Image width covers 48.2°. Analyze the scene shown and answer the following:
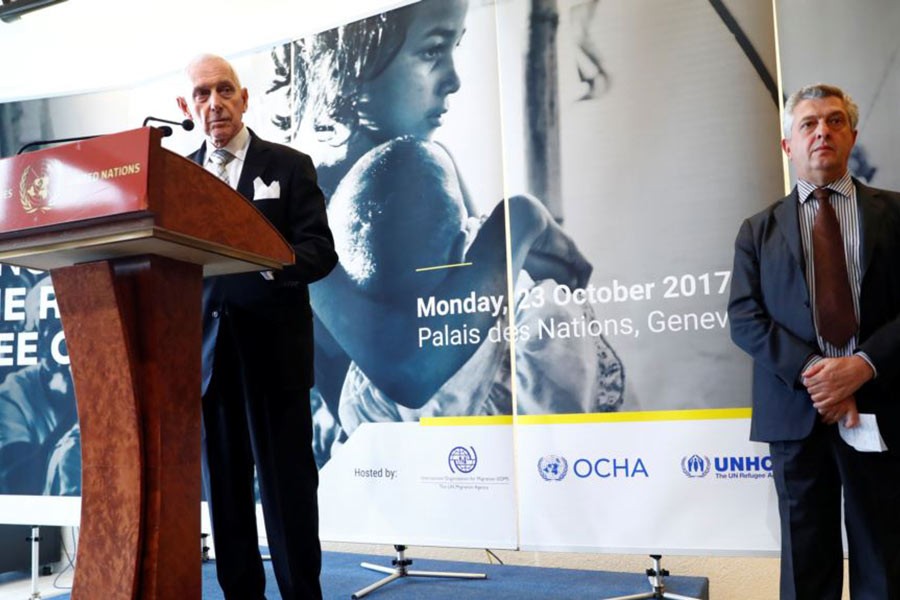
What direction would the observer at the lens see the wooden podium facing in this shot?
facing the viewer and to the left of the viewer

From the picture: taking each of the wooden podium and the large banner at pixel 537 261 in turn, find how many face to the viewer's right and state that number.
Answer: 0

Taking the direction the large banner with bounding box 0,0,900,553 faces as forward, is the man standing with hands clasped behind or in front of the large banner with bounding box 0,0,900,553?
in front

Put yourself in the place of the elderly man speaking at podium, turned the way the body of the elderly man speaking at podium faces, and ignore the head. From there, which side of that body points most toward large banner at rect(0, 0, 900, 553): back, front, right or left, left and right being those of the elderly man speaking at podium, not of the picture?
back

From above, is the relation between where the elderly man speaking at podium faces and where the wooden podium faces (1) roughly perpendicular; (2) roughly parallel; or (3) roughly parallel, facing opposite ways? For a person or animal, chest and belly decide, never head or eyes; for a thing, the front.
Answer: roughly parallel

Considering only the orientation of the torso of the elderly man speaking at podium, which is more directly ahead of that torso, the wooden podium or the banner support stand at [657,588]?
the wooden podium

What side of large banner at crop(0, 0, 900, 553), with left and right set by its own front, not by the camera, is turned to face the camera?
front

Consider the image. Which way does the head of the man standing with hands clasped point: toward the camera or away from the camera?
toward the camera

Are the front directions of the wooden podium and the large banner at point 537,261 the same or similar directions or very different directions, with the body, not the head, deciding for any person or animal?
same or similar directions

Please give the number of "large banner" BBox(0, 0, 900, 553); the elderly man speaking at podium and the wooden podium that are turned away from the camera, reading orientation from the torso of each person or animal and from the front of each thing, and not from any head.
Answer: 0
